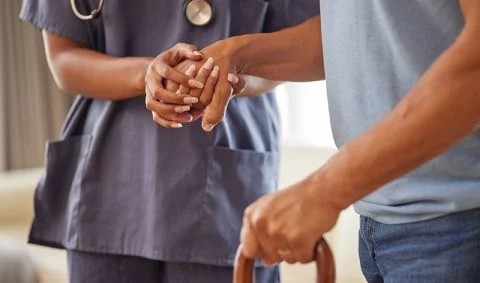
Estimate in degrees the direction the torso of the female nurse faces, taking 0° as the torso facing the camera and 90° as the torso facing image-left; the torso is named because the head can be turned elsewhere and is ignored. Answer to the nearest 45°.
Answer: approximately 0°
